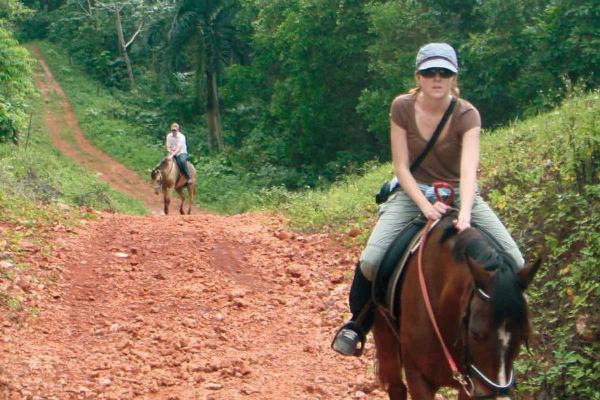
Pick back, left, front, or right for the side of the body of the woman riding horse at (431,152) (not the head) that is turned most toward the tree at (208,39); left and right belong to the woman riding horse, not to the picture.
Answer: back

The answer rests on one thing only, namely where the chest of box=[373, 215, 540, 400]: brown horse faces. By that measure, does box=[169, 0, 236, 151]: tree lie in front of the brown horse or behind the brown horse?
behind

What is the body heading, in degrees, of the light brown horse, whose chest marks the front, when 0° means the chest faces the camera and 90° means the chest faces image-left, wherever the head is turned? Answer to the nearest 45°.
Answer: approximately 45°

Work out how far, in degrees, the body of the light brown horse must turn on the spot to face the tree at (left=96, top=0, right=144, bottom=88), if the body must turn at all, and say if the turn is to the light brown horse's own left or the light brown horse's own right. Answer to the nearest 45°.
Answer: approximately 135° to the light brown horse's own right

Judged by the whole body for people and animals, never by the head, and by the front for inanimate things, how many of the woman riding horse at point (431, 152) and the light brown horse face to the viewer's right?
0

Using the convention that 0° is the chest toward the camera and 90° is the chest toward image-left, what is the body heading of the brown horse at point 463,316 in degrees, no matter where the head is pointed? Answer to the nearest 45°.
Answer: approximately 315°

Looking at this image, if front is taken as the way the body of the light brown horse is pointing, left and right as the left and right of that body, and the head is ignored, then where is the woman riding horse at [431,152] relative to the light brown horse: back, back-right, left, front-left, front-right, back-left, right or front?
front-left

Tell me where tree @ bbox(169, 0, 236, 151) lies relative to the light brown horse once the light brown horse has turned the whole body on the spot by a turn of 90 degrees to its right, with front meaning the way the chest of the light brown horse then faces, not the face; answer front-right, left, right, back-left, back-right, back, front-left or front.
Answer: front-right

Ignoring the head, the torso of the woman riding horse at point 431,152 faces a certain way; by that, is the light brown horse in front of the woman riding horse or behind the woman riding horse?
behind
